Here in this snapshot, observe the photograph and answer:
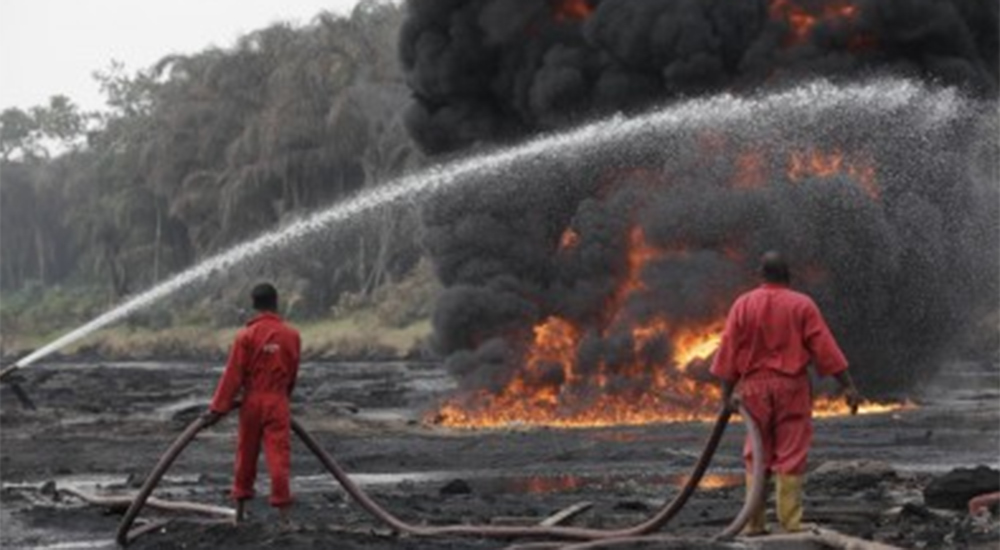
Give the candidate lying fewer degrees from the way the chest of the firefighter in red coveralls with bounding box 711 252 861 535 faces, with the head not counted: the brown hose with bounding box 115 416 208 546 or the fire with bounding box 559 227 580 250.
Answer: the fire

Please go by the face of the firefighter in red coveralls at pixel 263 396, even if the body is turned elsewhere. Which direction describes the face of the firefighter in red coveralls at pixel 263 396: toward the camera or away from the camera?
away from the camera

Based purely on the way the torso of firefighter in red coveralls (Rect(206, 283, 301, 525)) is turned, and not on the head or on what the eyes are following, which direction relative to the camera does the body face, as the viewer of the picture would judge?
away from the camera

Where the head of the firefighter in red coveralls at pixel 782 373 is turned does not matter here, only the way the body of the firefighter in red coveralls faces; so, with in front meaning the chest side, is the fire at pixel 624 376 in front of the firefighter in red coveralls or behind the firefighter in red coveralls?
in front

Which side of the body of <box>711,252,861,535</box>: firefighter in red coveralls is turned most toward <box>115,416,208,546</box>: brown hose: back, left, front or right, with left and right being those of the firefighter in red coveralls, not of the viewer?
left

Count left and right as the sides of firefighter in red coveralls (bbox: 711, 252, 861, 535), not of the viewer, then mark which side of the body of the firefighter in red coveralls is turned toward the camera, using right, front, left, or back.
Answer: back

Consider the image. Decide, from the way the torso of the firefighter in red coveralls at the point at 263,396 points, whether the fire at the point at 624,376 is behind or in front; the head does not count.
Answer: in front

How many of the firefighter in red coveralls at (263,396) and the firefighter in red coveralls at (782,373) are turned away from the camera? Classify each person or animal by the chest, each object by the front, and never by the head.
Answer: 2

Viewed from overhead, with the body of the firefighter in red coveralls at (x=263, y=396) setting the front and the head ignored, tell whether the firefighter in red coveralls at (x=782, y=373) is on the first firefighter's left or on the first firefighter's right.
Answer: on the first firefighter's right

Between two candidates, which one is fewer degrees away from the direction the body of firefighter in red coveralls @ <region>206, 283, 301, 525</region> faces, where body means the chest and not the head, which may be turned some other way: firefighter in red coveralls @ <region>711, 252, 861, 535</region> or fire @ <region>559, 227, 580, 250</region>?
the fire

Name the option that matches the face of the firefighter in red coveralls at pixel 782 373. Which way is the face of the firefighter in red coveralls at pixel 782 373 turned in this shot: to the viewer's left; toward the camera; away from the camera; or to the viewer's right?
away from the camera
